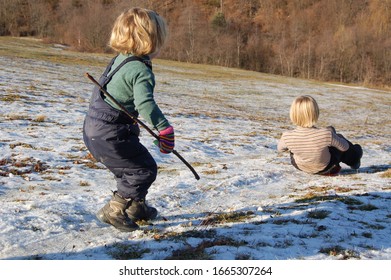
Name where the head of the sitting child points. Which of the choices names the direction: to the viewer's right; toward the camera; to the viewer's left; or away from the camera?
away from the camera

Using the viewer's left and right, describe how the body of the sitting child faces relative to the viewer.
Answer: facing away from the viewer and to the right of the viewer

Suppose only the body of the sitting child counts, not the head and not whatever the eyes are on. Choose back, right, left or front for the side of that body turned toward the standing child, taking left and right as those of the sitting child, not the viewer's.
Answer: back
